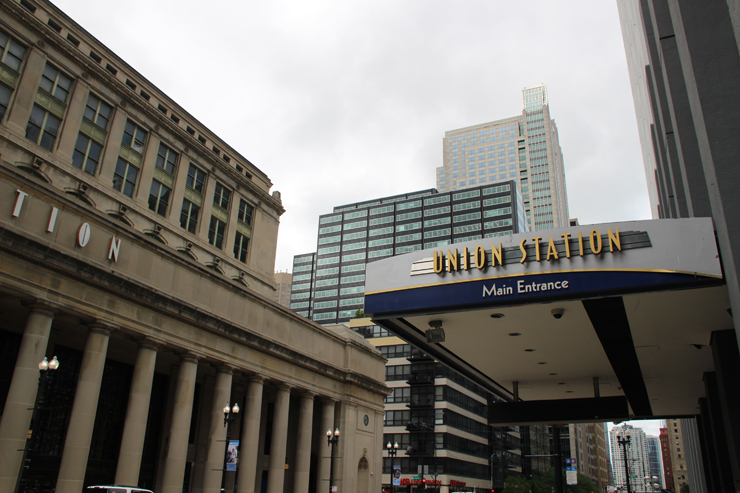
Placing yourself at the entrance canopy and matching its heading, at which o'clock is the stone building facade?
The stone building facade is roughly at 4 o'clock from the entrance canopy.

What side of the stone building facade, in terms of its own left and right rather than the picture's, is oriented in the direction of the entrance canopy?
front

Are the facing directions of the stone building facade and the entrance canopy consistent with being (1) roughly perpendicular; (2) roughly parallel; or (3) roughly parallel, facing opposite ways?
roughly perpendicular

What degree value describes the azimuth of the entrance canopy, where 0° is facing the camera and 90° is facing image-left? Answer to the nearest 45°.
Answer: approximately 0°

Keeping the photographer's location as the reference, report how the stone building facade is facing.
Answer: facing the viewer and to the right of the viewer
